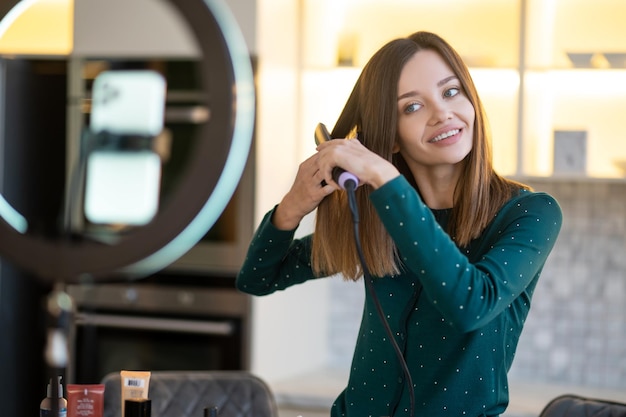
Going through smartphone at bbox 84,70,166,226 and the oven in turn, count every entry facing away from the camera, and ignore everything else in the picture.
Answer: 1

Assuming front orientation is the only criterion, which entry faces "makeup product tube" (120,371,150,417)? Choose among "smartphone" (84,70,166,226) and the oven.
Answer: the oven

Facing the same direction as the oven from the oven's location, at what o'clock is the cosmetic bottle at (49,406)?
The cosmetic bottle is roughly at 12 o'clock from the oven.

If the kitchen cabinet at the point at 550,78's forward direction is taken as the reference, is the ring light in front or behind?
in front

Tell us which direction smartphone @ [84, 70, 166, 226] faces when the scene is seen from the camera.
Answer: facing away from the viewer

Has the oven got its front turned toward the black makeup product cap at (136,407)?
yes

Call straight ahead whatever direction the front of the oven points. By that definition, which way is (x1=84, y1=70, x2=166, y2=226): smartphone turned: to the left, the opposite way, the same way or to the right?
the opposite way

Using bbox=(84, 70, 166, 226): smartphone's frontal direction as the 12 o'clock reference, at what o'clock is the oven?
The oven is roughly at 12 o'clock from the smartphone.

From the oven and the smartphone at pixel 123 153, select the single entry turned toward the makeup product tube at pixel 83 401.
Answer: the oven

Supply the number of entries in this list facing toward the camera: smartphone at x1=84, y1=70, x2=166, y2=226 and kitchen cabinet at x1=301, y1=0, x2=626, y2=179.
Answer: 1

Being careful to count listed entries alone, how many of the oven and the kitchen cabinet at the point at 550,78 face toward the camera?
2

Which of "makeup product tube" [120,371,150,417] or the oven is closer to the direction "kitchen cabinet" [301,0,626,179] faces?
the makeup product tube

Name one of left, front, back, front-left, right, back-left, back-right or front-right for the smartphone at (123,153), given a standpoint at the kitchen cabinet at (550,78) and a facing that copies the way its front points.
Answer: front-right
